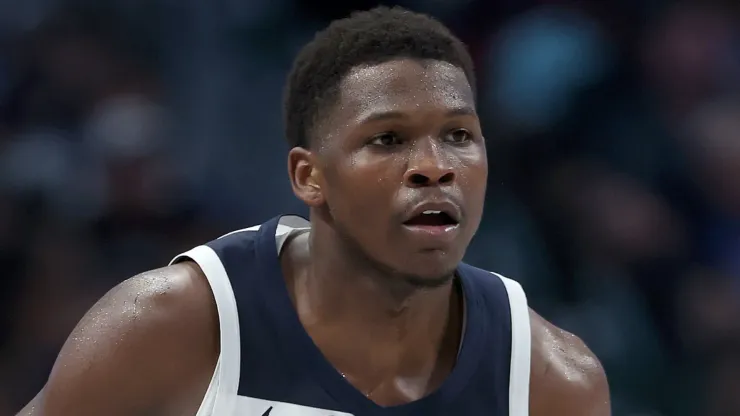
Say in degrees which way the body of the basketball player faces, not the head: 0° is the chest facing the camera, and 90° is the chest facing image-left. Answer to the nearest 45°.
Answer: approximately 315°

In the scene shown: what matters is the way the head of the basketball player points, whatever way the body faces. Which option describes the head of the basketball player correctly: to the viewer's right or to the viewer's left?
to the viewer's right
